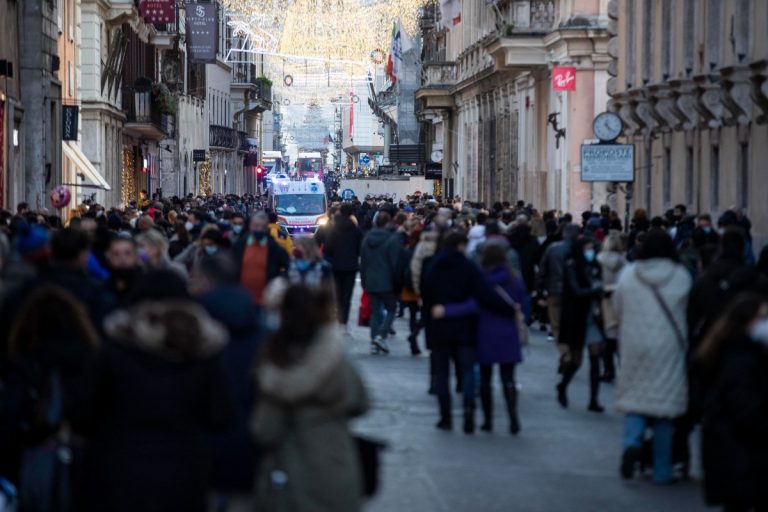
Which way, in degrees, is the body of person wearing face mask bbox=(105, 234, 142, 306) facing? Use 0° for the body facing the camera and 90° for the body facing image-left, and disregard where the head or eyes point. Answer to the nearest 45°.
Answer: approximately 0°

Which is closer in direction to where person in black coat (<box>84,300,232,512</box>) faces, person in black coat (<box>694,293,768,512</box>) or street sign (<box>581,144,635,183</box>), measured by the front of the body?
the street sign

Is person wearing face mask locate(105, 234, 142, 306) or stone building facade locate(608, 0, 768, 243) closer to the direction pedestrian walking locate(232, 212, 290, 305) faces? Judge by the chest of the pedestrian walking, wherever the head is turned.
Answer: the person wearing face mask

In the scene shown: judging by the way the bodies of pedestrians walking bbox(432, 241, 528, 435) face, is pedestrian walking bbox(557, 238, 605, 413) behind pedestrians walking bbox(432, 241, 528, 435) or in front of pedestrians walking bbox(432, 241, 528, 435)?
in front

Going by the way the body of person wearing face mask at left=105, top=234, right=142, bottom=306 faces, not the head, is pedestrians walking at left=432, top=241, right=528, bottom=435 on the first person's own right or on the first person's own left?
on the first person's own left

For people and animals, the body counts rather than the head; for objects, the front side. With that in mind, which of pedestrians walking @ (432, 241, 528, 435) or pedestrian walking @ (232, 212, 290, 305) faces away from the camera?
pedestrians walking @ (432, 241, 528, 435)

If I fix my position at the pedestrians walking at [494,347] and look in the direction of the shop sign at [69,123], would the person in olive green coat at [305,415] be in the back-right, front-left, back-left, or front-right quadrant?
back-left

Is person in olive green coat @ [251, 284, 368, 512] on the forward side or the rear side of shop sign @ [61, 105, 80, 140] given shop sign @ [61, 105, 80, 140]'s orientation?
on the forward side

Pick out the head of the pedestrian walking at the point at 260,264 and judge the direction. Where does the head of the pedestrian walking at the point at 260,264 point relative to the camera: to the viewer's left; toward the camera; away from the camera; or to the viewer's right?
toward the camera

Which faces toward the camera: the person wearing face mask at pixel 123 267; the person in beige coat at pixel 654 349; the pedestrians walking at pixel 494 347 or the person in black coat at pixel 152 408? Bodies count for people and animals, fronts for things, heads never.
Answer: the person wearing face mask

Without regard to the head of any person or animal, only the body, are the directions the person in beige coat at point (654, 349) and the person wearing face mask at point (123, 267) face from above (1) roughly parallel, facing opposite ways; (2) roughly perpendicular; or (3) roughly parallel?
roughly parallel, facing opposite ways

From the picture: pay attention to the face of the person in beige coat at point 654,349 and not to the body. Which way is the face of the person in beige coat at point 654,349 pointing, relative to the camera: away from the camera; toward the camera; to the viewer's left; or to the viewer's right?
away from the camera

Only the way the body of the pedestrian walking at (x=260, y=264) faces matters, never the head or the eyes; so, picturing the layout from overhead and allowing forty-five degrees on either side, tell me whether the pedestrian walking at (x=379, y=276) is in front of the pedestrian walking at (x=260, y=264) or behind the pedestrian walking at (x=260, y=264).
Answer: behind

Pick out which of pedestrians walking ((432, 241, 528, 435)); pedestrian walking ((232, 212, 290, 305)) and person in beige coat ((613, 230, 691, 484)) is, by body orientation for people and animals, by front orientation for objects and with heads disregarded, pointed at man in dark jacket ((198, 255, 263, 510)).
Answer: pedestrian walking ((232, 212, 290, 305))

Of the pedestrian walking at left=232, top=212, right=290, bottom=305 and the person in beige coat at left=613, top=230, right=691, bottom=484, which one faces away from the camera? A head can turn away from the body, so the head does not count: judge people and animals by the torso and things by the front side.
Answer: the person in beige coat

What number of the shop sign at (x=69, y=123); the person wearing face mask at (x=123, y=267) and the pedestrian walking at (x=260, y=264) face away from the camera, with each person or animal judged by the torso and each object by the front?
0

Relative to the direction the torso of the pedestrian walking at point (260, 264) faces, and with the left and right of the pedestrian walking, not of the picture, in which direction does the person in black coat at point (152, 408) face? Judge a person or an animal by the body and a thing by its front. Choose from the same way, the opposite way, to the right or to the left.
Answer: the opposite way

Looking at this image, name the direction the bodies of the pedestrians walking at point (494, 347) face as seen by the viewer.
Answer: away from the camera
